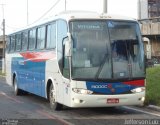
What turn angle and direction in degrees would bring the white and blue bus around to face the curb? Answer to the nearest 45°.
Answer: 0° — it already faces it

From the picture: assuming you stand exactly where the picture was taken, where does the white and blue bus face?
facing the viewer and to the right of the viewer
